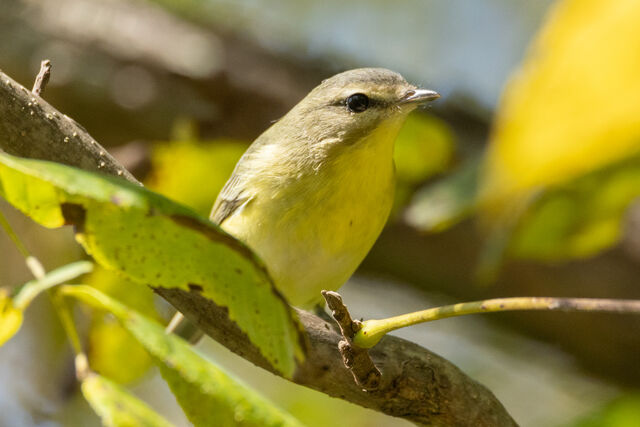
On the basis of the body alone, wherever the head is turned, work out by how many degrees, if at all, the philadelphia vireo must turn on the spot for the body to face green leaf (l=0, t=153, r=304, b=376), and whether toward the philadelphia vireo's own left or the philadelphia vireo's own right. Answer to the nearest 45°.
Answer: approximately 45° to the philadelphia vireo's own right

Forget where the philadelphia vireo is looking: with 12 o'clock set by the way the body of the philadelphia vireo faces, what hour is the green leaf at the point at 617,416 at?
The green leaf is roughly at 11 o'clock from the philadelphia vireo.

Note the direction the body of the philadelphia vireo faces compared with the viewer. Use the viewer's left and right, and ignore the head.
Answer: facing the viewer and to the right of the viewer

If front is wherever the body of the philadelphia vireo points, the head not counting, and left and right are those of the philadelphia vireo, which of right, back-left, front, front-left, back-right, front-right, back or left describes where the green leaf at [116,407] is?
front-right

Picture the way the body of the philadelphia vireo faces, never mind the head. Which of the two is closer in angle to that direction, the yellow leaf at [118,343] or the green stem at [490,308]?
the green stem

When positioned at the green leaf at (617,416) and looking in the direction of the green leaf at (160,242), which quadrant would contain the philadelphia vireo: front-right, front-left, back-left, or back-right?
front-right
